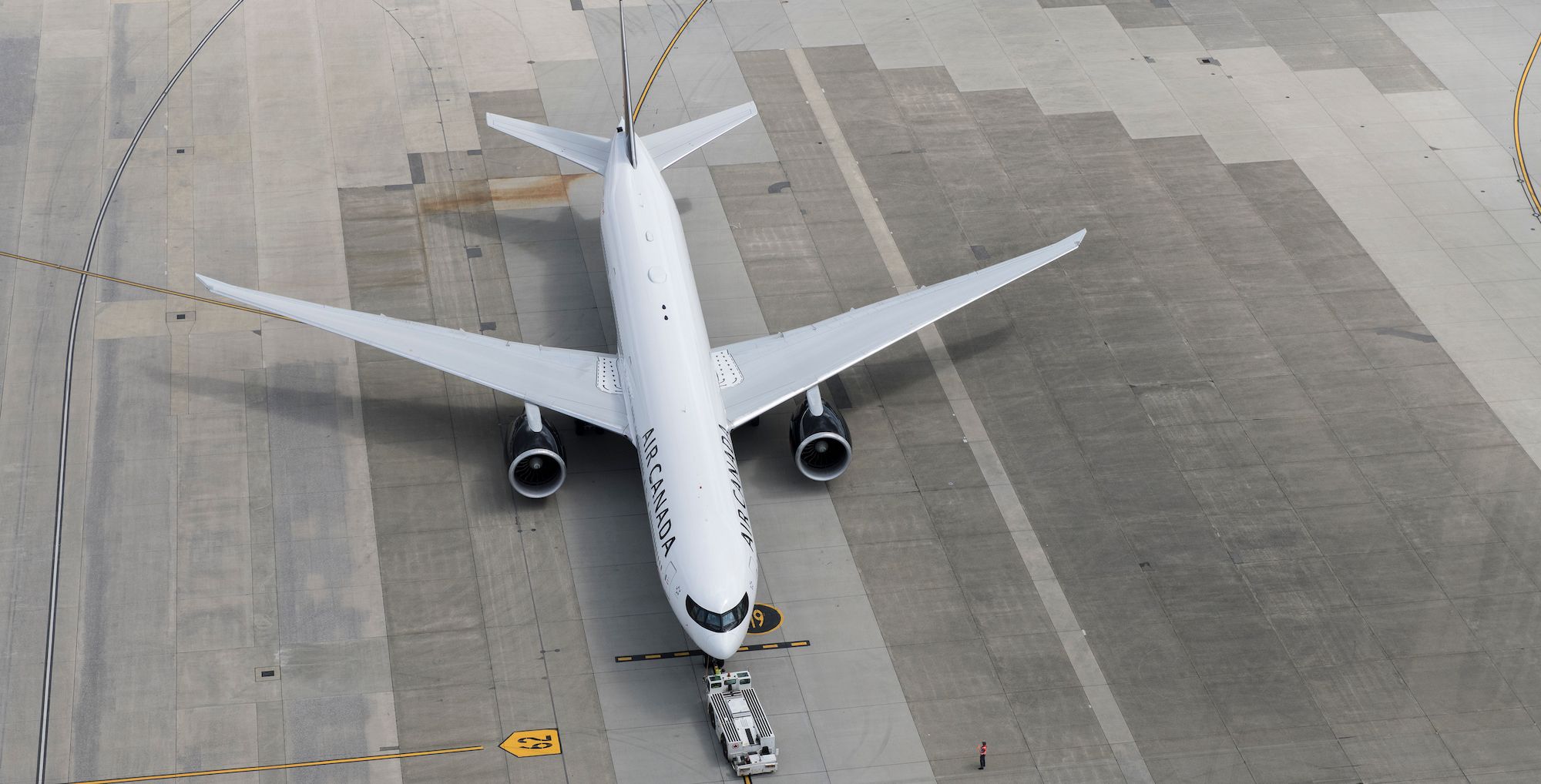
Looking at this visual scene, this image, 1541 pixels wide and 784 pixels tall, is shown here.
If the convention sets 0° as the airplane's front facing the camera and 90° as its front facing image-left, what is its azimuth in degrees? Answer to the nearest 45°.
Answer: approximately 0°

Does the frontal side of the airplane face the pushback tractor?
yes
